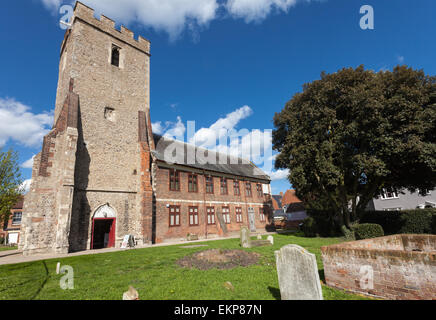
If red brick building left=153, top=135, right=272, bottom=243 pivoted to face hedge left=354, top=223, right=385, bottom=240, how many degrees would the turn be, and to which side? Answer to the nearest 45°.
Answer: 0° — it already faces it

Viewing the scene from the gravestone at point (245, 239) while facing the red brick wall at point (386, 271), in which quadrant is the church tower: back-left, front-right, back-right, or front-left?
back-right

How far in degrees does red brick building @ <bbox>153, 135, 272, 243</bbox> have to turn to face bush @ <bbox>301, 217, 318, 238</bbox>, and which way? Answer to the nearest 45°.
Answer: approximately 45° to its left

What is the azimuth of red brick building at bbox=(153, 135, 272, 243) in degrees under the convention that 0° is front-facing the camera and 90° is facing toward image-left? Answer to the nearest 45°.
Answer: approximately 315°

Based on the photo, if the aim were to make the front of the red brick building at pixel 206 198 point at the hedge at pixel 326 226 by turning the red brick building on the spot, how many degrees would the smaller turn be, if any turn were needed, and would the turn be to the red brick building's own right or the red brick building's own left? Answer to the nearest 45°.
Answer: approximately 45° to the red brick building's own left

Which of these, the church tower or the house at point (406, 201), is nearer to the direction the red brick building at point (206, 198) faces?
the house

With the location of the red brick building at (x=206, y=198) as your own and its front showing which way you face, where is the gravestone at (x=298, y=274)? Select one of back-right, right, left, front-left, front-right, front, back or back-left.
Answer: front-right

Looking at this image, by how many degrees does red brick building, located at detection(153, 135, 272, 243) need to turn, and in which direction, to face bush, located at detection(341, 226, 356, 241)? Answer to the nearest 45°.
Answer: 0° — it already faces it

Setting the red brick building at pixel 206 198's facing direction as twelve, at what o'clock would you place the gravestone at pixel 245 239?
The gravestone is roughly at 1 o'clock from the red brick building.

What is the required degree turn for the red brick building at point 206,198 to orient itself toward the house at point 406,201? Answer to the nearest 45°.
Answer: approximately 45° to its left
